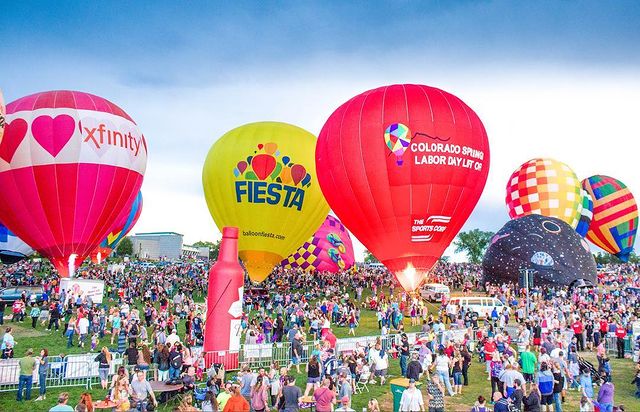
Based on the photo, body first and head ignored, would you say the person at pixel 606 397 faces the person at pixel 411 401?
no

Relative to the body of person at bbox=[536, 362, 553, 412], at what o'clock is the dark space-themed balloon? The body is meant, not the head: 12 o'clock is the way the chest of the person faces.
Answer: The dark space-themed balloon is roughly at 12 o'clock from the person.

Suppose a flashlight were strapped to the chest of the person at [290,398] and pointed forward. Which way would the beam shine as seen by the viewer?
away from the camera

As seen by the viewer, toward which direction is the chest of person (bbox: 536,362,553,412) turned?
away from the camera

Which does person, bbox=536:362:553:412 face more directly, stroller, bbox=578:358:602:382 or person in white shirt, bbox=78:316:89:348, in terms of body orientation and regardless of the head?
the stroller

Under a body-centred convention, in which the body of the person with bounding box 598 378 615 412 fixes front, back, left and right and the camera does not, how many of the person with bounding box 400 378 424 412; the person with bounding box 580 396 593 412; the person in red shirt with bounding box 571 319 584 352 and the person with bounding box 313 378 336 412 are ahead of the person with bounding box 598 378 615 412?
1

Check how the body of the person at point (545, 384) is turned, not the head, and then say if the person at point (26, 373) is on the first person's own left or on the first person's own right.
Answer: on the first person's own left

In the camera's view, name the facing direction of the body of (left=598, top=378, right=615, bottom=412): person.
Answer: away from the camera

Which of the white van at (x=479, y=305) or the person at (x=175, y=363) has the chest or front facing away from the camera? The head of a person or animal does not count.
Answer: the person

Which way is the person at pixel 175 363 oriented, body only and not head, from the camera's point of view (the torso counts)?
away from the camera

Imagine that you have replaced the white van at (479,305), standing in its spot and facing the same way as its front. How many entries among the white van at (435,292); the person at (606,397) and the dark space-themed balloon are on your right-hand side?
1

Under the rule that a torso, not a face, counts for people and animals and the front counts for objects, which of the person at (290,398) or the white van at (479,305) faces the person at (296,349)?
the person at (290,398)

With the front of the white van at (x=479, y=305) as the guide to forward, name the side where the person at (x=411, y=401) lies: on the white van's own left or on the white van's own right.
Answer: on the white van's own right

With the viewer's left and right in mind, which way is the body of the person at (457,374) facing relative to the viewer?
facing away from the viewer

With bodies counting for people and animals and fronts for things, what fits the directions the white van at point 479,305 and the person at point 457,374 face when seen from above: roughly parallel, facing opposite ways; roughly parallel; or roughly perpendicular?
roughly perpendicular
